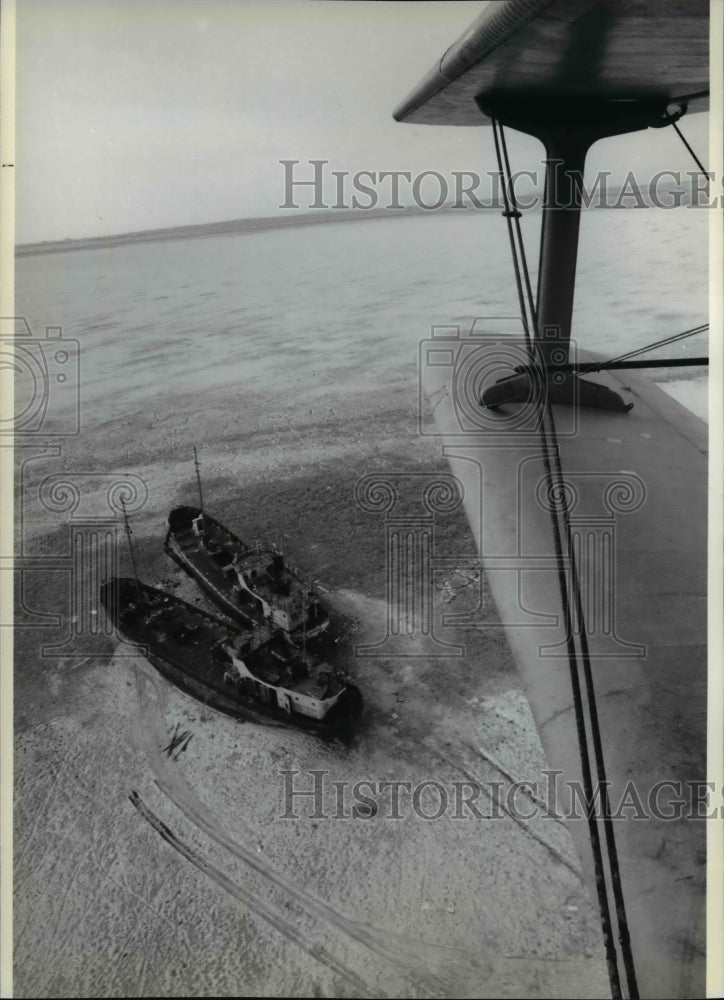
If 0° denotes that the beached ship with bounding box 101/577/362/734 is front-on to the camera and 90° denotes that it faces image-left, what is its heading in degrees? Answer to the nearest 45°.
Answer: approximately 135°
